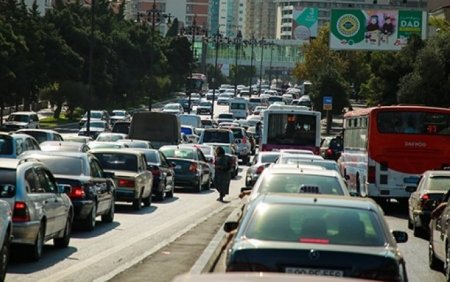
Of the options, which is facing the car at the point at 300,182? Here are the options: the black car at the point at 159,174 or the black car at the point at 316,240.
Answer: the black car at the point at 316,240

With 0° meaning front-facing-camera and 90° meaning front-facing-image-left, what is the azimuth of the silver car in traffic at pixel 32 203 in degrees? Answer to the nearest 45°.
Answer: approximately 225°

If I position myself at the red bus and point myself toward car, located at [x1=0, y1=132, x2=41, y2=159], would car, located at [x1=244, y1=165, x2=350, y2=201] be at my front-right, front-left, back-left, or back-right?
front-left

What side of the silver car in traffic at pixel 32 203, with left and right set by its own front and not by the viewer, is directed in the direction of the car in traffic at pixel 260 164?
front

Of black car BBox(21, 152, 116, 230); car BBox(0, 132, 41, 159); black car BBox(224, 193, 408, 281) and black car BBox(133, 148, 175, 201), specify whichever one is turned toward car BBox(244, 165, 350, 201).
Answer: black car BBox(224, 193, 408, 281)

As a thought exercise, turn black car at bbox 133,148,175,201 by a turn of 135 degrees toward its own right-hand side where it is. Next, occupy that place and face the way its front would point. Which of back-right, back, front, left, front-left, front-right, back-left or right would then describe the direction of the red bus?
left

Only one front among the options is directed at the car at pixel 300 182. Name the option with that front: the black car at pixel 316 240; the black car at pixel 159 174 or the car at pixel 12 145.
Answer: the black car at pixel 316 240

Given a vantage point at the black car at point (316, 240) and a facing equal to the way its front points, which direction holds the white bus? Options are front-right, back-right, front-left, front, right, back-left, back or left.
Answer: front

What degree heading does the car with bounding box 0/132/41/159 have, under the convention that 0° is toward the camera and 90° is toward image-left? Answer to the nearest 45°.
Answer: approximately 225°

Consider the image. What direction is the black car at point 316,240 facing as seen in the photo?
away from the camera

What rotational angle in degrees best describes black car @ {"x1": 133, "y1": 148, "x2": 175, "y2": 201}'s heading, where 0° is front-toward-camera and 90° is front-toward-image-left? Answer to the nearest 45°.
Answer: approximately 225°
